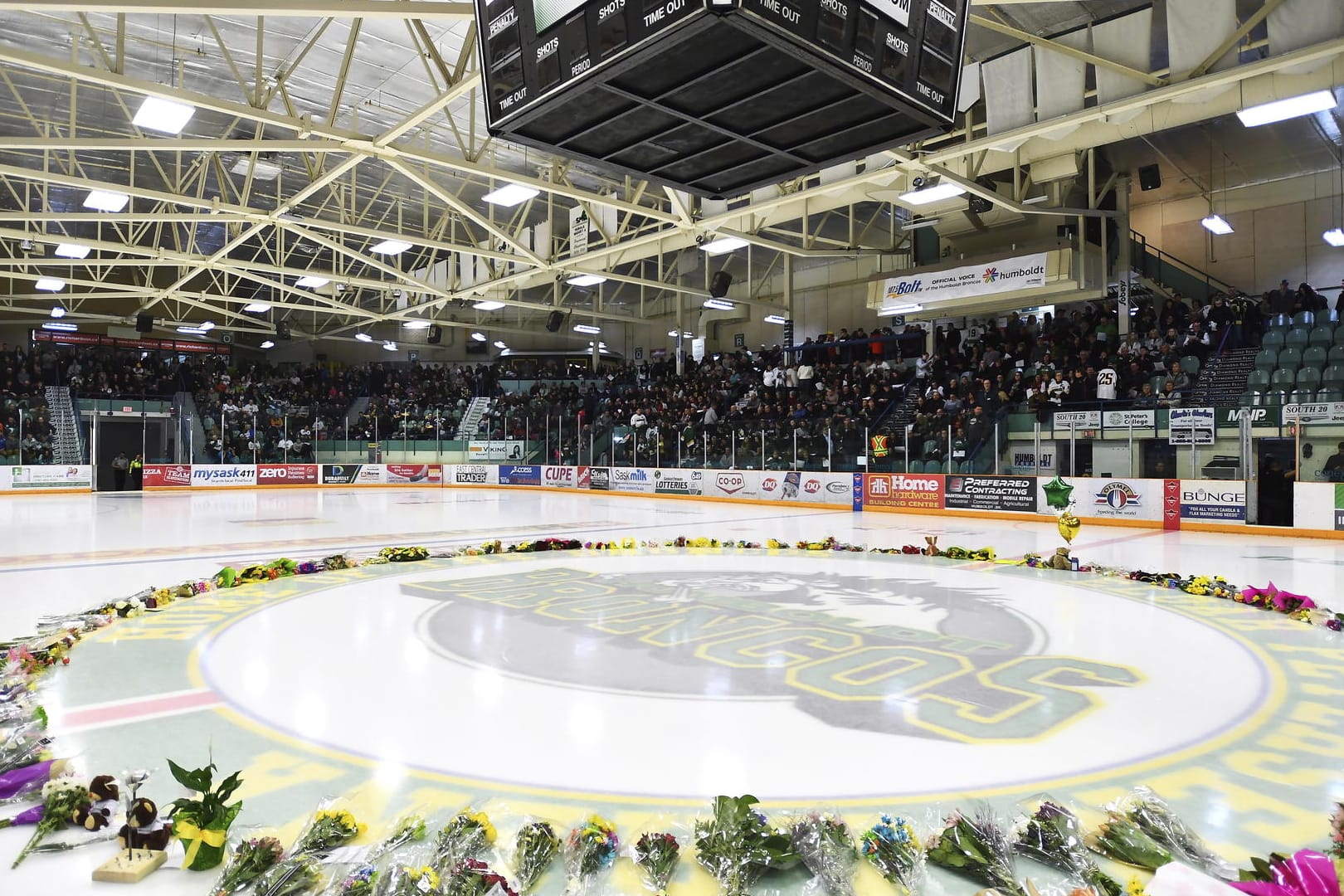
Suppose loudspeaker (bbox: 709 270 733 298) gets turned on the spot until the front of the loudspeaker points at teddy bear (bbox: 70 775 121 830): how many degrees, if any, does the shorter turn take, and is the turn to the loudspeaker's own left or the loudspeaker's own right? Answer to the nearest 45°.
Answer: approximately 45° to the loudspeaker's own left

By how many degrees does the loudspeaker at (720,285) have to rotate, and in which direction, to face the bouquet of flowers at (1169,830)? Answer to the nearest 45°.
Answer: approximately 45° to its left

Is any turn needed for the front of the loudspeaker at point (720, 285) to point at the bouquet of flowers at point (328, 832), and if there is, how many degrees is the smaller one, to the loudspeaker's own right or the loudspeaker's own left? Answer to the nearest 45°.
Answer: approximately 45° to the loudspeaker's own left

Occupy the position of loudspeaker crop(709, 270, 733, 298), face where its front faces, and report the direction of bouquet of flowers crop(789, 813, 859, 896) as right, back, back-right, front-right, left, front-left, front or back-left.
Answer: front-left

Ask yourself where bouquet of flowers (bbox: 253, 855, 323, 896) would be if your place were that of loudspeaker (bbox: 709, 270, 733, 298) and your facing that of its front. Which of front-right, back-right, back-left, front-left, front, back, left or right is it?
front-left

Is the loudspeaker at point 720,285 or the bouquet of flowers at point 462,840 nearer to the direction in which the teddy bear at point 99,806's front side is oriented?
the bouquet of flowers

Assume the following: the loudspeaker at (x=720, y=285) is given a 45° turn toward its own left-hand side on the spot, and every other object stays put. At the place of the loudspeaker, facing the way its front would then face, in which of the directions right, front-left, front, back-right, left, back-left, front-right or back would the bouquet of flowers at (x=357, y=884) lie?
front

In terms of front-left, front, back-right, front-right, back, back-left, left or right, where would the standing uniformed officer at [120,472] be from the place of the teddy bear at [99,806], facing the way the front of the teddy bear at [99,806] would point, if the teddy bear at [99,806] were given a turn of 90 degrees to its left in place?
back-left

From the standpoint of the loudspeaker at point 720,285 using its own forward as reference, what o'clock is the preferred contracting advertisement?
The preferred contracting advertisement is roughly at 9 o'clock from the loudspeaker.

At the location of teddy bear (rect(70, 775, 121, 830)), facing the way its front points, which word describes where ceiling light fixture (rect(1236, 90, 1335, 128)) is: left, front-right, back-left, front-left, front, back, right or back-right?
back-left

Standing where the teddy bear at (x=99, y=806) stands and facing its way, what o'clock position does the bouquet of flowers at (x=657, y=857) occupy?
The bouquet of flowers is roughly at 9 o'clock from the teddy bear.

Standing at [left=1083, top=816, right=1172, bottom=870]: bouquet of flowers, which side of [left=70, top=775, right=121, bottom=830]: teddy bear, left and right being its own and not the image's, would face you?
left

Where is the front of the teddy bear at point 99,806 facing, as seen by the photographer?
facing the viewer and to the left of the viewer

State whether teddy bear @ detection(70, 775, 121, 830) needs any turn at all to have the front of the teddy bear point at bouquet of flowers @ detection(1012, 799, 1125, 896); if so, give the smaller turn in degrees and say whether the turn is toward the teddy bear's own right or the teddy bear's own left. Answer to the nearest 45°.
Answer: approximately 90° to the teddy bear's own left
